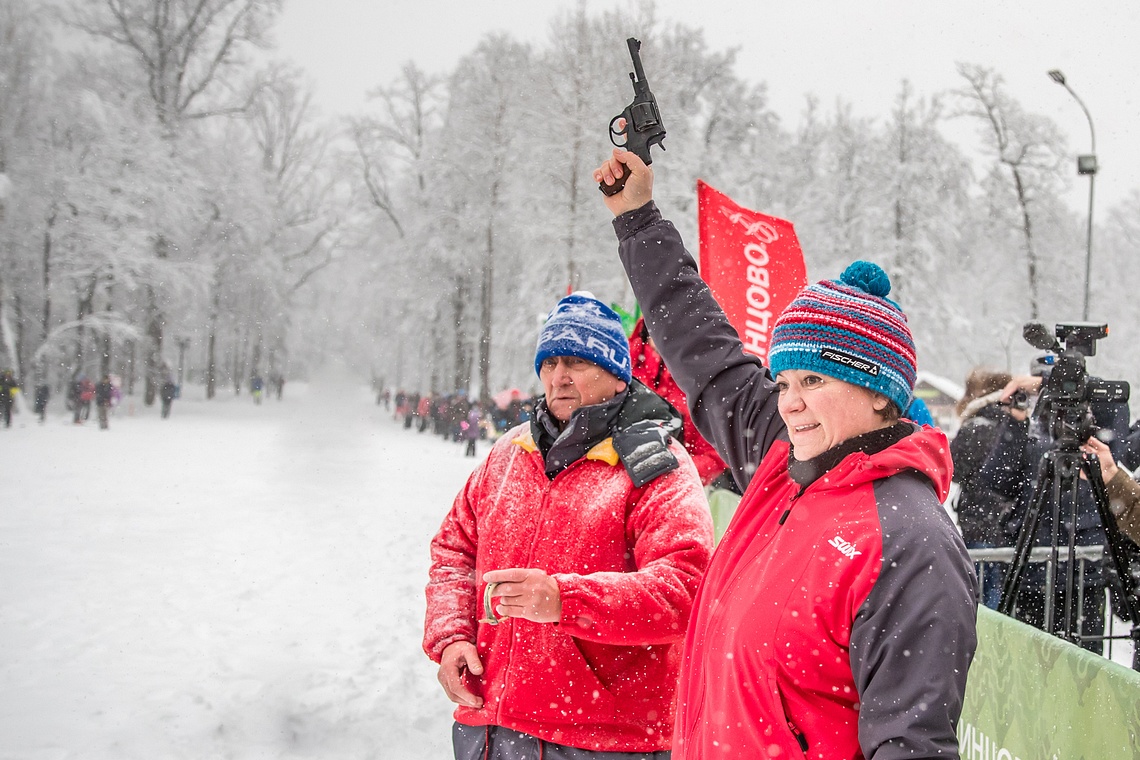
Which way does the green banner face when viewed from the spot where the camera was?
facing the viewer and to the left of the viewer

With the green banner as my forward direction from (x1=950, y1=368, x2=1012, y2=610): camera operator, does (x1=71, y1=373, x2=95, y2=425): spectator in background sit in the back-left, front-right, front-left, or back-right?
back-right

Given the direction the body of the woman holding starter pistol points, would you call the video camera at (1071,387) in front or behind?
behind

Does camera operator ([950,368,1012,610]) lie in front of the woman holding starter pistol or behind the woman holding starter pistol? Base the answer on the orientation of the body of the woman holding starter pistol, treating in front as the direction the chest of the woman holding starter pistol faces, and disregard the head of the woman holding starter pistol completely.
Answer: behind

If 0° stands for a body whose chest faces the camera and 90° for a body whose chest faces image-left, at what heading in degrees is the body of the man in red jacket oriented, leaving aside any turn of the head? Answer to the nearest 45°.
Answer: approximately 45°

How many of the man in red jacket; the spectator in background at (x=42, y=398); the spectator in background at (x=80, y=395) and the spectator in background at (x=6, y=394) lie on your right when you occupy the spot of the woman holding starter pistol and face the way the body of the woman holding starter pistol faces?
4

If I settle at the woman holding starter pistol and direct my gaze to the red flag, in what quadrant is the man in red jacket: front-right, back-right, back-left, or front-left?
front-left

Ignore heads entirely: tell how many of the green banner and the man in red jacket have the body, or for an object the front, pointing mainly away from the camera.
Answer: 0

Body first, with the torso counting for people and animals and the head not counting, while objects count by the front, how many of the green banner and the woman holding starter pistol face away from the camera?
0

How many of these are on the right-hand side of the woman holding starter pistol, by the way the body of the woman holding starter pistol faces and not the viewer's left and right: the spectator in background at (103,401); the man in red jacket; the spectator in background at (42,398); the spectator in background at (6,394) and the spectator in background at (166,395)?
5

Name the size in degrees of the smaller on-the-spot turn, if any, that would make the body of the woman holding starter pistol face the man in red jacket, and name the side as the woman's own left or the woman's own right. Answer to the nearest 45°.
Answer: approximately 90° to the woman's own right
